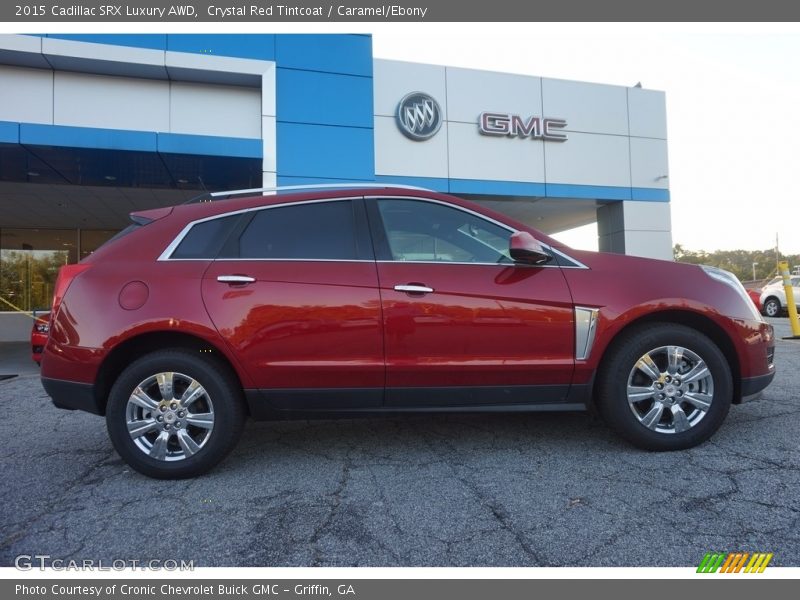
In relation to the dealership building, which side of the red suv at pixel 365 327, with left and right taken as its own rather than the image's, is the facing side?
left

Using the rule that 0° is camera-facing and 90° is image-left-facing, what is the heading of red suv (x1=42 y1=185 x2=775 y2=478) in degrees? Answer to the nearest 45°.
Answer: approximately 270°

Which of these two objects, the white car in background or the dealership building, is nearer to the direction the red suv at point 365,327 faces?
the white car in background

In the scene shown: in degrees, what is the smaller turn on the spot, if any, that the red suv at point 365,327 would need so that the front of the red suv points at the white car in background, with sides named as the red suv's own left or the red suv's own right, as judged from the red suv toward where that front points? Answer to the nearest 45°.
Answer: approximately 45° to the red suv's own left
